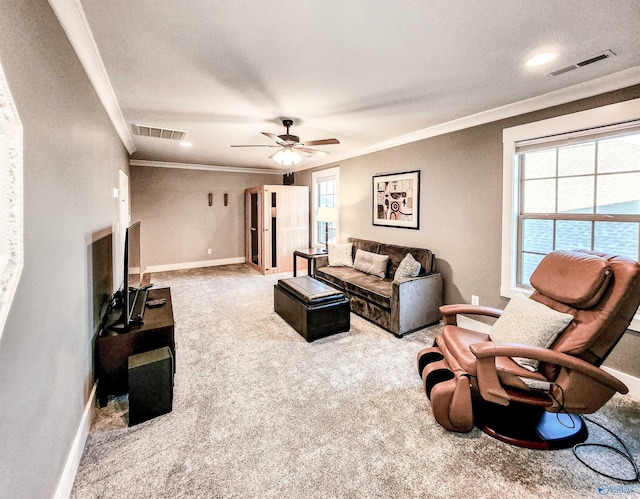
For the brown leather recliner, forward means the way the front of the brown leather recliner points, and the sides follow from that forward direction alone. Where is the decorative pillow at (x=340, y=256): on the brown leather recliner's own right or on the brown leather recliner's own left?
on the brown leather recliner's own right

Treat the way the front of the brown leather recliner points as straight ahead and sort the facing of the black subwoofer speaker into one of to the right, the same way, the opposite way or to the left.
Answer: the opposite way

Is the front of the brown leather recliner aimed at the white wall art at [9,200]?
yes

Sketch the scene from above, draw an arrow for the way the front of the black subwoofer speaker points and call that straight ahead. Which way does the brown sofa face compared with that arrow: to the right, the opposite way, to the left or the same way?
the opposite way

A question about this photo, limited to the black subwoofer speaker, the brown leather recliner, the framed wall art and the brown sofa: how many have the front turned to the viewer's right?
1

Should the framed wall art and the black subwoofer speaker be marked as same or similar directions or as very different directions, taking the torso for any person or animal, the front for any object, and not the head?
very different directions

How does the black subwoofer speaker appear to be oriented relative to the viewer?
to the viewer's right

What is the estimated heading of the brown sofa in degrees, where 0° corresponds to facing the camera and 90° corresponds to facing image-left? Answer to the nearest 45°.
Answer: approximately 45°

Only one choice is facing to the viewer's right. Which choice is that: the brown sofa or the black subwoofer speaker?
the black subwoofer speaker

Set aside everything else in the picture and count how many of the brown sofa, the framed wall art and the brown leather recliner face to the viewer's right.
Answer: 0

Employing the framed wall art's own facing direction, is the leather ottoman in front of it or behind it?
in front

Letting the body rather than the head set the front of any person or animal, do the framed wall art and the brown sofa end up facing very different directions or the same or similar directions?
same or similar directions

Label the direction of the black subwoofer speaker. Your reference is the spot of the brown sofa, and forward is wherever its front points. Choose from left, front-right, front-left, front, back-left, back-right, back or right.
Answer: front
